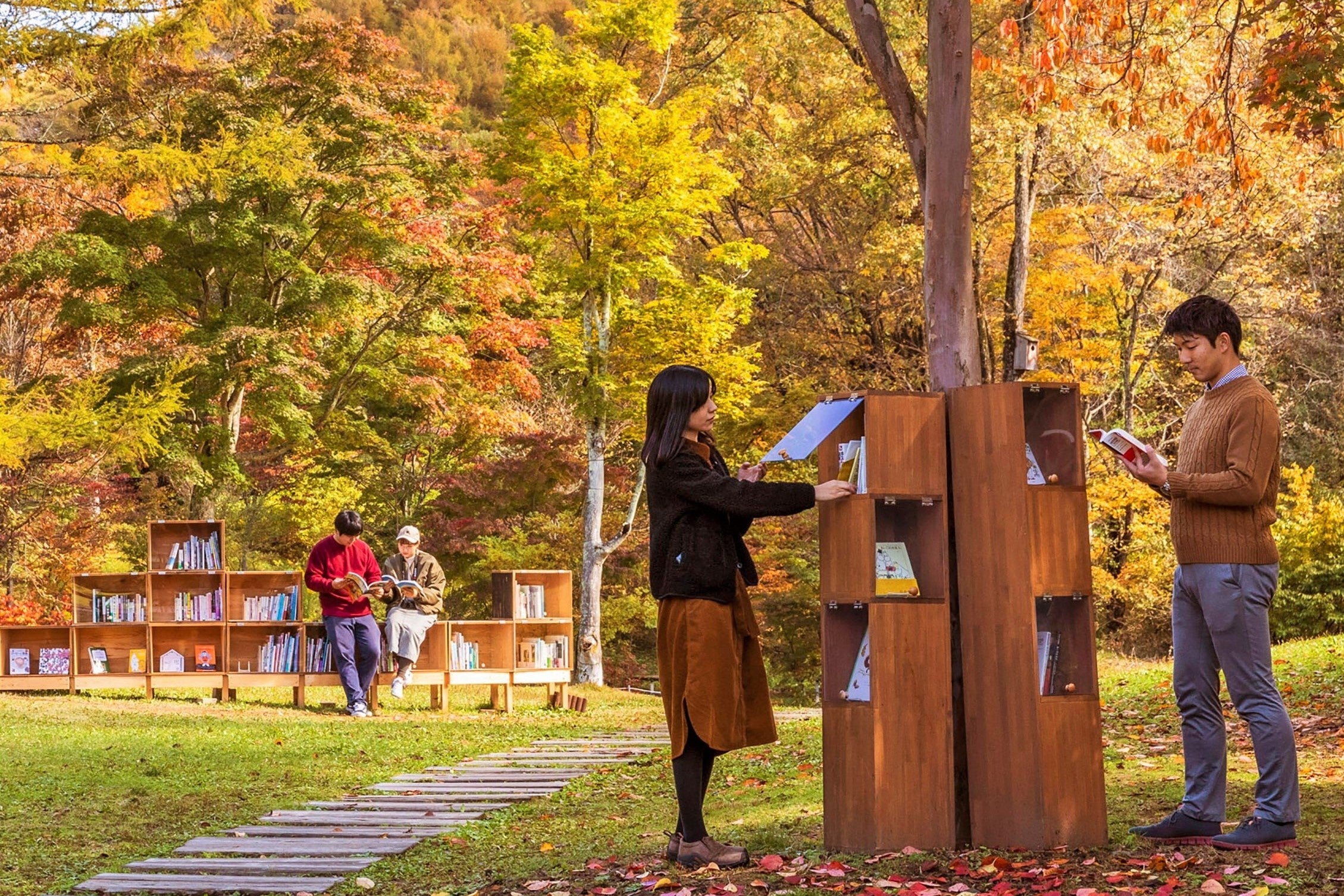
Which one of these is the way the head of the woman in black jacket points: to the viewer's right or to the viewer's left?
to the viewer's right

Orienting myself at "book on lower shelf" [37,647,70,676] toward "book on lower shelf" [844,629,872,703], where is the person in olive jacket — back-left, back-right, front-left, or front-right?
front-left

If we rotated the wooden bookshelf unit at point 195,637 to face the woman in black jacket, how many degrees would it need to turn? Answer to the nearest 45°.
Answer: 0° — it already faces them

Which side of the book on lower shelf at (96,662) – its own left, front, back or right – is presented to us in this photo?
front

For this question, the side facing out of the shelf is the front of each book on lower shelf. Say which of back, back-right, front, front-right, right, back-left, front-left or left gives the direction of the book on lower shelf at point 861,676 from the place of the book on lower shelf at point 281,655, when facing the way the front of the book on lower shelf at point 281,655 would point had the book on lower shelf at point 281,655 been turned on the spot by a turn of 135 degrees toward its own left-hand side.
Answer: back-right

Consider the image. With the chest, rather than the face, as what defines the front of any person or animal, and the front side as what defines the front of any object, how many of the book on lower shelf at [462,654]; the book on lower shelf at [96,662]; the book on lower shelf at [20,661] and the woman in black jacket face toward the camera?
3

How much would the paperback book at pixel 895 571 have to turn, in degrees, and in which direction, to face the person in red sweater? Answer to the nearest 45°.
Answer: approximately 135° to its right

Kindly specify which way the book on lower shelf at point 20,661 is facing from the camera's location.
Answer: facing the viewer

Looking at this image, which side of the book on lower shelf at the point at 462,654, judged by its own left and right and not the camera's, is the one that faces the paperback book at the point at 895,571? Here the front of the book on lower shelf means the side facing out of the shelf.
front

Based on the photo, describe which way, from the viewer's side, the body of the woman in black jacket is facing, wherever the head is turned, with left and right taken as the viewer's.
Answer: facing to the right of the viewer

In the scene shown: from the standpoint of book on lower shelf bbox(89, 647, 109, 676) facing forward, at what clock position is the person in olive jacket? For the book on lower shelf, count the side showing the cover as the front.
The person in olive jacket is roughly at 10 o'clock from the book on lower shelf.

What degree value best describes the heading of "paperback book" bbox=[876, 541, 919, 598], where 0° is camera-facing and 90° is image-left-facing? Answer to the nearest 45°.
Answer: approximately 0°

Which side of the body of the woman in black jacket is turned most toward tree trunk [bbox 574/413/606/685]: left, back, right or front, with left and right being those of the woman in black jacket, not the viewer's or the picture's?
left
